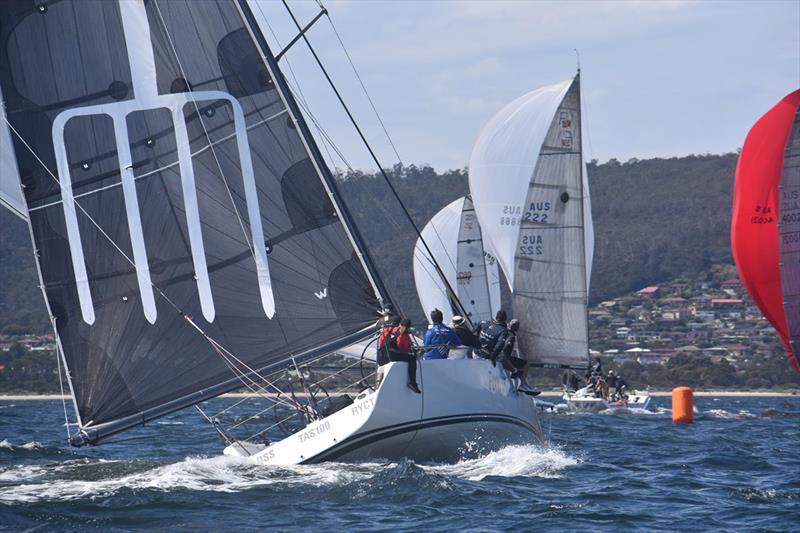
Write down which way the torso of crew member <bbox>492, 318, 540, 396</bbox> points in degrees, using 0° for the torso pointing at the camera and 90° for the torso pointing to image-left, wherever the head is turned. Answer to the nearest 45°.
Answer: approximately 270°

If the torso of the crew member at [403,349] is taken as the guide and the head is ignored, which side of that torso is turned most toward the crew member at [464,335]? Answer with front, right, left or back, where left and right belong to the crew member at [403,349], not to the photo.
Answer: left

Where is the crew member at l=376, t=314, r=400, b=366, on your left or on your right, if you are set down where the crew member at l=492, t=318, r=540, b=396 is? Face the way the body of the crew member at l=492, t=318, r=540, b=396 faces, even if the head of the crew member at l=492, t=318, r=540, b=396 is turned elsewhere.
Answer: on your right

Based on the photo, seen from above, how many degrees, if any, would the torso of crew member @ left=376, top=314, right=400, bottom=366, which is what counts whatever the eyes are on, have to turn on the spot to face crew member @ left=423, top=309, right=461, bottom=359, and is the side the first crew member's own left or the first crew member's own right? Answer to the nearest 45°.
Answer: approximately 45° to the first crew member's own left

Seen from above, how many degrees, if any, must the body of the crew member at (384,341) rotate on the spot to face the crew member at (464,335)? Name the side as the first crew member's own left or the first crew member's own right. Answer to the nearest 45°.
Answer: approximately 45° to the first crew member's own left

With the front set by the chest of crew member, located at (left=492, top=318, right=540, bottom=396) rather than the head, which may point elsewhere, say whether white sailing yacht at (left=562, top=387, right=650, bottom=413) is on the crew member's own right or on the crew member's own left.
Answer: on the crew member's own left

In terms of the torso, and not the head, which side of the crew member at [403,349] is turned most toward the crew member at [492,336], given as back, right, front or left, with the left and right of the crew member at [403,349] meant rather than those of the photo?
left

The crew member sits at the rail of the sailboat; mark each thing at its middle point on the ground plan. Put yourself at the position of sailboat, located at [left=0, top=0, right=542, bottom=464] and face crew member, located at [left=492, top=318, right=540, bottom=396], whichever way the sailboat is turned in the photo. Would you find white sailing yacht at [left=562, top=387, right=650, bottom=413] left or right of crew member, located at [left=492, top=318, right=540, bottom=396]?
left
